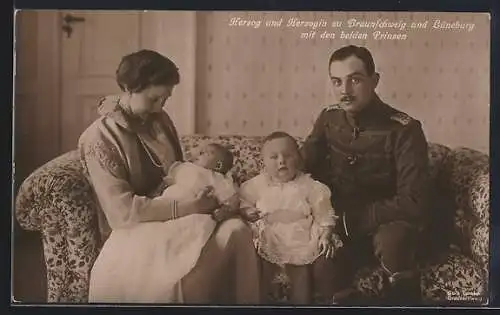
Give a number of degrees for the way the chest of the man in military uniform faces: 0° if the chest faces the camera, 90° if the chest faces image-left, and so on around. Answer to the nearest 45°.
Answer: approximately 45°

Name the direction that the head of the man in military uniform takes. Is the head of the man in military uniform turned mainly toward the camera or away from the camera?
toward the camera

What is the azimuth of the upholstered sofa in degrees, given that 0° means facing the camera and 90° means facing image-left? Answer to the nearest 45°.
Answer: approximately 0°

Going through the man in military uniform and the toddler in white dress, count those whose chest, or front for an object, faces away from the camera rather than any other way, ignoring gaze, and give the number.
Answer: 0

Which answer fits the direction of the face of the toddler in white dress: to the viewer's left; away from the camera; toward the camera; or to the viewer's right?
toward the camera
